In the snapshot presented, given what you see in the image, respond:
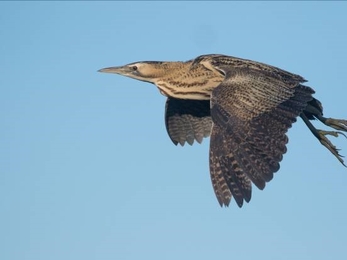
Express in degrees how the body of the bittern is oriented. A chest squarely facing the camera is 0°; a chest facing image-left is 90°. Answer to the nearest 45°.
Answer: approximately 90°
